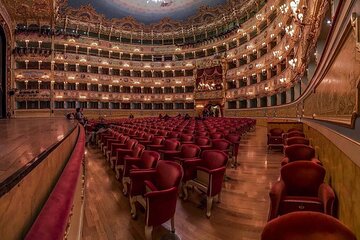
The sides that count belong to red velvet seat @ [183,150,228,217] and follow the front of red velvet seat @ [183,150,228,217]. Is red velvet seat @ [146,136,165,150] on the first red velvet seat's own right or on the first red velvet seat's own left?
on the first red velvet seat's own right

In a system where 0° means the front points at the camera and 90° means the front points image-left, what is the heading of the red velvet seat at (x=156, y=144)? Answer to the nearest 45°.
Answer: approximately 45°

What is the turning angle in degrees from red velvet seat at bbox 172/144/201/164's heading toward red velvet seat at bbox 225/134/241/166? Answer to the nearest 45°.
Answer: approximately 180°

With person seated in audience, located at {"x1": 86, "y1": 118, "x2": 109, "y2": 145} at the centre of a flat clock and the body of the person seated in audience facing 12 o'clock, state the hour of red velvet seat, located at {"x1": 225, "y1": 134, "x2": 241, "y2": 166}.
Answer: The red velvet seat is roughly at 8 o'clock from the person seated in audience.

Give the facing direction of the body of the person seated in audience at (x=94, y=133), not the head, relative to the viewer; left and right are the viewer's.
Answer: facing to the left of the viewer

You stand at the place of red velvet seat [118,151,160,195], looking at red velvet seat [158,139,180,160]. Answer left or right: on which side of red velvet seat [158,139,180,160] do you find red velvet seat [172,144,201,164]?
right

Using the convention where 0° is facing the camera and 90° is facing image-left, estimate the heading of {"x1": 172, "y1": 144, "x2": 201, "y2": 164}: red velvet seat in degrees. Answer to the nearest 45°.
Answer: approximately 45°

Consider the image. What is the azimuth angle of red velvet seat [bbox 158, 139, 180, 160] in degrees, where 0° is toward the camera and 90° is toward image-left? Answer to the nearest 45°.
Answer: approximately 45°
